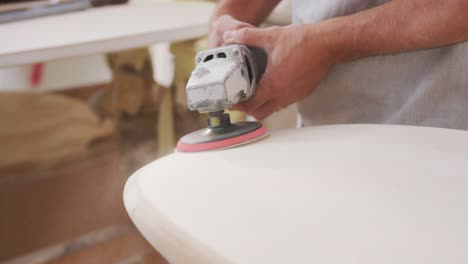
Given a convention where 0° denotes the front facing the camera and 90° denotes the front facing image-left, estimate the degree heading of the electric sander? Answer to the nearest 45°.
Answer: approximately 45°

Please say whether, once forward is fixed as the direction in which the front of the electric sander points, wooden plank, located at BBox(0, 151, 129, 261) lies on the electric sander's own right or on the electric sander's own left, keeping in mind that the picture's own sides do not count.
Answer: on the electric sander's own right
